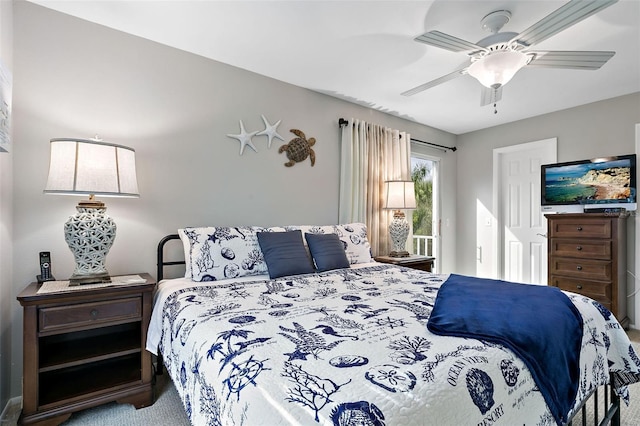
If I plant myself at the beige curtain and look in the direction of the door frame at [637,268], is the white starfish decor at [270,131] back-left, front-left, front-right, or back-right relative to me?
back-right

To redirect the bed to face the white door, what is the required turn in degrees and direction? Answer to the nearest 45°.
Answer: approximately 90° to its left

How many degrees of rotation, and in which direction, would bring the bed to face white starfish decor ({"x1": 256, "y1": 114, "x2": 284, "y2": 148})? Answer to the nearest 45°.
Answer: approximately 180°

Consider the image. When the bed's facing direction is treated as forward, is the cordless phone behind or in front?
behind

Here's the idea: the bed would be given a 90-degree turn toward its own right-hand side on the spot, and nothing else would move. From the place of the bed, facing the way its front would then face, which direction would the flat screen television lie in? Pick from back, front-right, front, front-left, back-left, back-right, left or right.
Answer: back

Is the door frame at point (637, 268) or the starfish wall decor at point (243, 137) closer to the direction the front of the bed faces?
the door frame

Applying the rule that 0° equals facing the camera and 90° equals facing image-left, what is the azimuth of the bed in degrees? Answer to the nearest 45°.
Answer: approximately 315°

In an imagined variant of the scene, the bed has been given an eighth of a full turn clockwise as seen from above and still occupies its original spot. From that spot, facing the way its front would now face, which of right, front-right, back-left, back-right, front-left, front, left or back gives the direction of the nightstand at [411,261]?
back

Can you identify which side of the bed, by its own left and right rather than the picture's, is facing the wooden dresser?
left

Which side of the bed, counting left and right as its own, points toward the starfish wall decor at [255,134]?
back

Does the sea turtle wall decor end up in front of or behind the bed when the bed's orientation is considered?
behind
